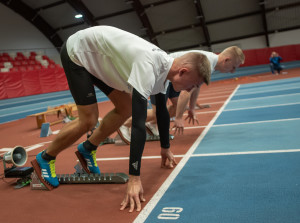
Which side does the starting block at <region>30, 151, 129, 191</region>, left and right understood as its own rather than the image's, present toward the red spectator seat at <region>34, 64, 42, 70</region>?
left

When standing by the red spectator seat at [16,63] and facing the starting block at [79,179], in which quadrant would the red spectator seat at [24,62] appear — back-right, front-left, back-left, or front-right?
back-left

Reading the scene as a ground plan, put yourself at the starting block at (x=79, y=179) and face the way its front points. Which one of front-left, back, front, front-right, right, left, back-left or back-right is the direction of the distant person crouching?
front-left

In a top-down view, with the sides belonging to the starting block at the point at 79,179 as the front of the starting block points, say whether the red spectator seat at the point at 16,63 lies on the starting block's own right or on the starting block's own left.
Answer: on the starting block's own left

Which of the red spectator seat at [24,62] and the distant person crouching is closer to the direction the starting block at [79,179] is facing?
the distant person crouching

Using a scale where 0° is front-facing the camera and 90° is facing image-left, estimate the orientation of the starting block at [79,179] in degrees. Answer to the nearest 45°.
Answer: approximately 270°

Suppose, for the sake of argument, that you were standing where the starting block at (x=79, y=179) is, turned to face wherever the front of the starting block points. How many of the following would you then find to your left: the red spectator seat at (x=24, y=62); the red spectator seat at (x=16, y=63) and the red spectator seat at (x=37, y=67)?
3
